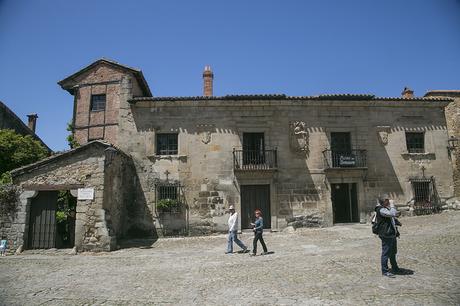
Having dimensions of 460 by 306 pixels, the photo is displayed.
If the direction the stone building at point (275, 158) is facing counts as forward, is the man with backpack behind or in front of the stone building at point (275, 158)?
in front

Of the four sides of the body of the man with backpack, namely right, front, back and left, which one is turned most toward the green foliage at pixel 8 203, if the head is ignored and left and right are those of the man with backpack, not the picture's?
back

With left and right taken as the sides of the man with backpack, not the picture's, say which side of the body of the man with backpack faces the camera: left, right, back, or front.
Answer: right

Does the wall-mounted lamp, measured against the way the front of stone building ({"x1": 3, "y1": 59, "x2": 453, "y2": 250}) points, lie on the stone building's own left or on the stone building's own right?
on the stone building's own left

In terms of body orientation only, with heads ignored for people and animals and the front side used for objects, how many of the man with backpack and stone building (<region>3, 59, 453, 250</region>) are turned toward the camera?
1

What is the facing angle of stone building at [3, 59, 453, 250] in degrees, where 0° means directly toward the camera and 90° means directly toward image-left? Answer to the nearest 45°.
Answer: approximately 0°

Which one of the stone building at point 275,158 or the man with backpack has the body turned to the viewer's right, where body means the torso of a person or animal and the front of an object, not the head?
the man with backpack

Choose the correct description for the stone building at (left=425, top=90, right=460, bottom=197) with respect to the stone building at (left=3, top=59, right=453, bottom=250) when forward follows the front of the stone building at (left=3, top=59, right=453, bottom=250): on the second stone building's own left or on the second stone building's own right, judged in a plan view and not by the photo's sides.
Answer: on the second stone building's own left
